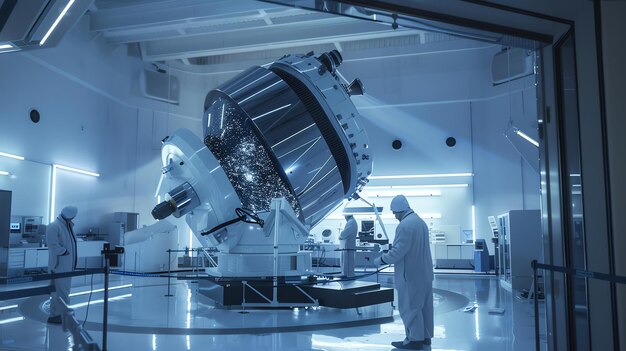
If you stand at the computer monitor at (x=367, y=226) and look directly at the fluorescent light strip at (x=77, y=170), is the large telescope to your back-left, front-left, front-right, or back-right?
front-left

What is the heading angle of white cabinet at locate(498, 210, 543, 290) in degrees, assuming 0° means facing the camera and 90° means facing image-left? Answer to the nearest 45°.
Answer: approximately 90°

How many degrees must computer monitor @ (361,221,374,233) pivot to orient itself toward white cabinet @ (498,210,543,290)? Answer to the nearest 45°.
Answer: approximately 45° to its left

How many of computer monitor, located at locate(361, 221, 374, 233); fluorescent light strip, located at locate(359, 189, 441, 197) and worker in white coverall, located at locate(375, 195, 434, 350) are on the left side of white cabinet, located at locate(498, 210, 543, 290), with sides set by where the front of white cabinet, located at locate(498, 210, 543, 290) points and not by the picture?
1

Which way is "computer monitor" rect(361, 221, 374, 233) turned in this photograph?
toward the camera

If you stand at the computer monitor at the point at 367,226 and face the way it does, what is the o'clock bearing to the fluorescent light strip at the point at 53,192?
The fluorescent light strip is roughly at 2 o'clock from the computer monitor.

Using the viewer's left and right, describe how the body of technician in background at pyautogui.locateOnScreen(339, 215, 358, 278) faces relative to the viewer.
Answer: facing to the left of the viewer

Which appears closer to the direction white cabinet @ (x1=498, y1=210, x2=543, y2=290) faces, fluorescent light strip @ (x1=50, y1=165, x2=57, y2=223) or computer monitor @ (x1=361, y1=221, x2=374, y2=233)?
the fluorescent light strip

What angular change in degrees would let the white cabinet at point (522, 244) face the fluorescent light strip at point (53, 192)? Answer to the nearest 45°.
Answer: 0° — it already faces it

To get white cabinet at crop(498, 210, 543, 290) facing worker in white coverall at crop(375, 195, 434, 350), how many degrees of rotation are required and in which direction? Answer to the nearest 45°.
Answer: approximately 90° to its left

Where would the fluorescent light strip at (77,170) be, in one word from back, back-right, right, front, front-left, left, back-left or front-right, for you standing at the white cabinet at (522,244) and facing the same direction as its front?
front

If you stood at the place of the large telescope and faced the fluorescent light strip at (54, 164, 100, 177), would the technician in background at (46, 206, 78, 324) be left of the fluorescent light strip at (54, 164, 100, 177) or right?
left
